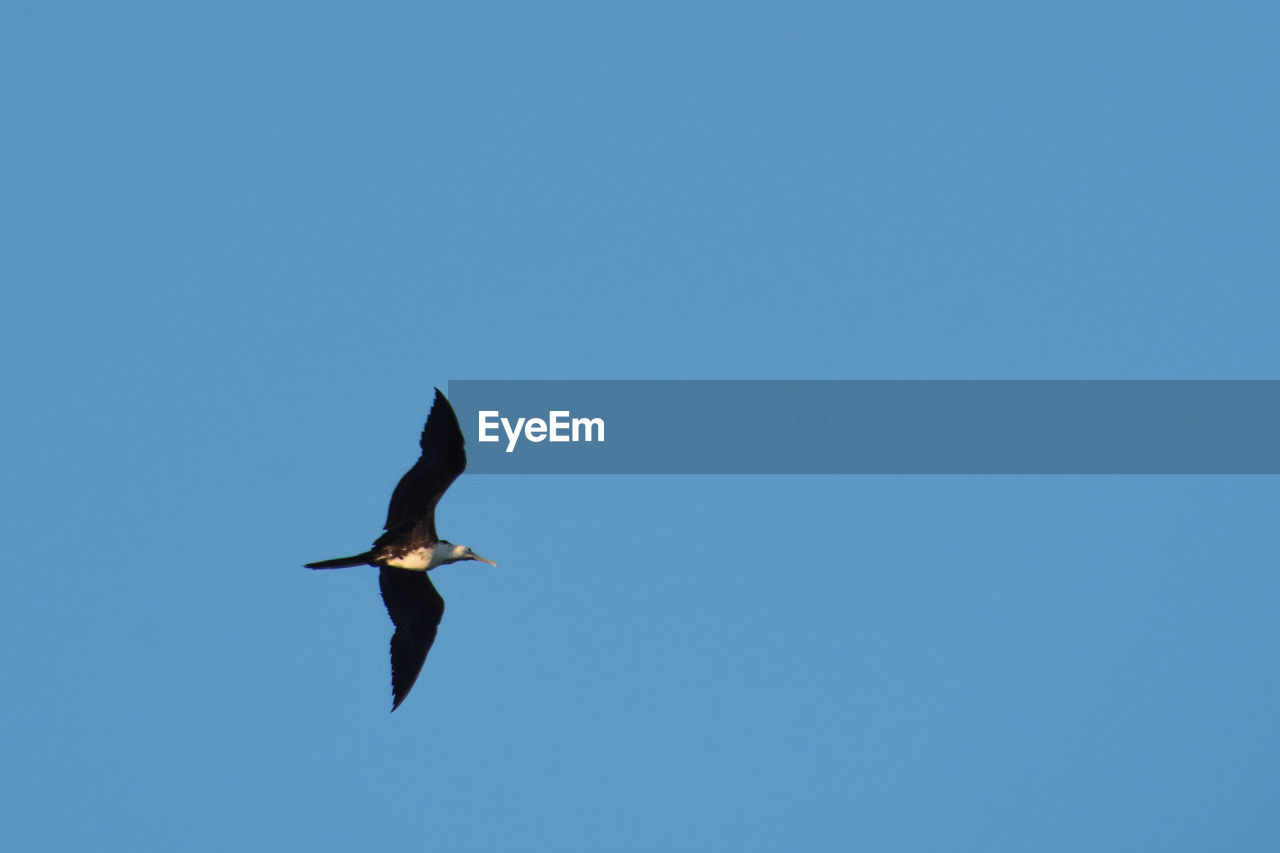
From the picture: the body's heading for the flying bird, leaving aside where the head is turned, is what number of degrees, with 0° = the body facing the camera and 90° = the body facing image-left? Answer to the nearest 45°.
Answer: approximately 270°
